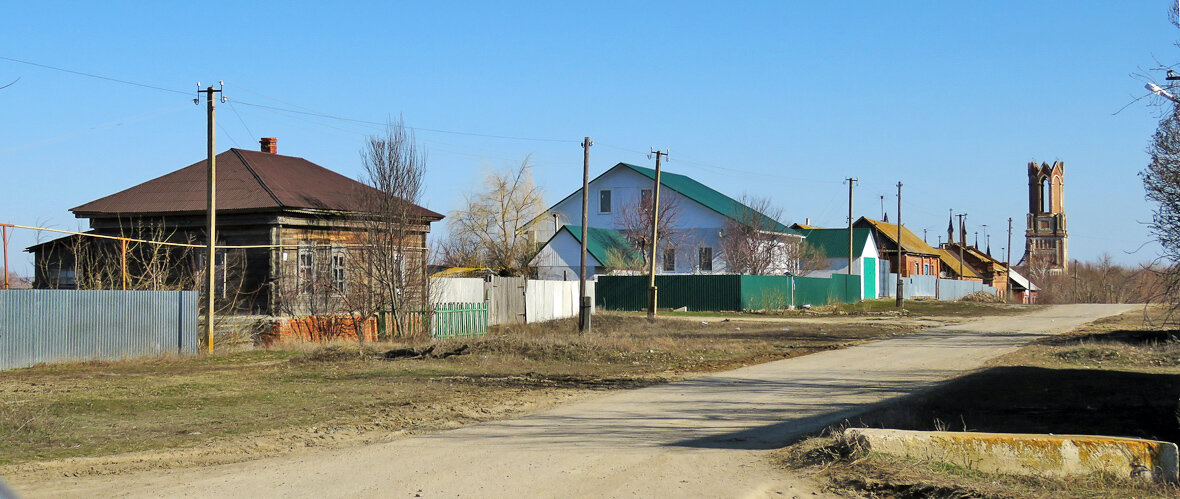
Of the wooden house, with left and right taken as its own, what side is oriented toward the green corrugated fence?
left

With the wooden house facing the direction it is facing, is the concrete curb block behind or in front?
in front

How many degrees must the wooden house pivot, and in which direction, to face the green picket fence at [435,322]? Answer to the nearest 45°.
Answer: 0° — it already faces it

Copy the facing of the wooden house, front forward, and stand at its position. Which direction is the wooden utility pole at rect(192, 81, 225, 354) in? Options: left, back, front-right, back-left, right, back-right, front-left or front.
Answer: front-right

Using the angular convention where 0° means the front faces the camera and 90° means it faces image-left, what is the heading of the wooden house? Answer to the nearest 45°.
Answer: approximately 315°

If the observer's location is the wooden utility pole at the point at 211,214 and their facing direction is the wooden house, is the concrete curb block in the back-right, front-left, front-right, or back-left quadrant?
back-right
